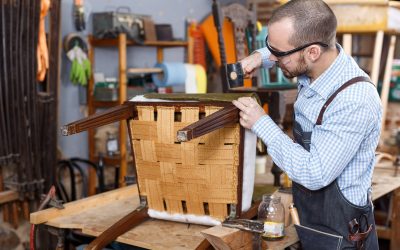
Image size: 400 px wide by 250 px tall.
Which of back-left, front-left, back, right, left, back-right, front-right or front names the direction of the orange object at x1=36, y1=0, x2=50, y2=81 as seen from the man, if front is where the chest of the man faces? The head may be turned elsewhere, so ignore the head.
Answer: front-right

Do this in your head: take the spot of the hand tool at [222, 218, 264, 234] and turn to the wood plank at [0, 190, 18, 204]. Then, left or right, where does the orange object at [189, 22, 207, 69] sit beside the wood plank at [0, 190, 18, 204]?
right

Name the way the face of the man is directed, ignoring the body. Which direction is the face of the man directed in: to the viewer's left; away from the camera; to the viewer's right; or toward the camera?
to the viewer's left

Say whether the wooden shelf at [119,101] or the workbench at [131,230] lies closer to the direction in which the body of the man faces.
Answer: the workbench

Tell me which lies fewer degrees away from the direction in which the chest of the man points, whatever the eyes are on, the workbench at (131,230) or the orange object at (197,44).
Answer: the workbench

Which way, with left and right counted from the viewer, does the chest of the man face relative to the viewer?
facing to the left of the viewer

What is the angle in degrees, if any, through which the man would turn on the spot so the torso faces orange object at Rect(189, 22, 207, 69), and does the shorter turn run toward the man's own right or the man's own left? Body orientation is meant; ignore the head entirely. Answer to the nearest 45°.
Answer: approximately 90° to the man's own right

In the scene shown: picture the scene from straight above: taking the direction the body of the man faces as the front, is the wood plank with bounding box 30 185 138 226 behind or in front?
in front

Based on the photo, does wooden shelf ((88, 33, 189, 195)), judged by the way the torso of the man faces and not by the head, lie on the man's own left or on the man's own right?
on the man's own right
